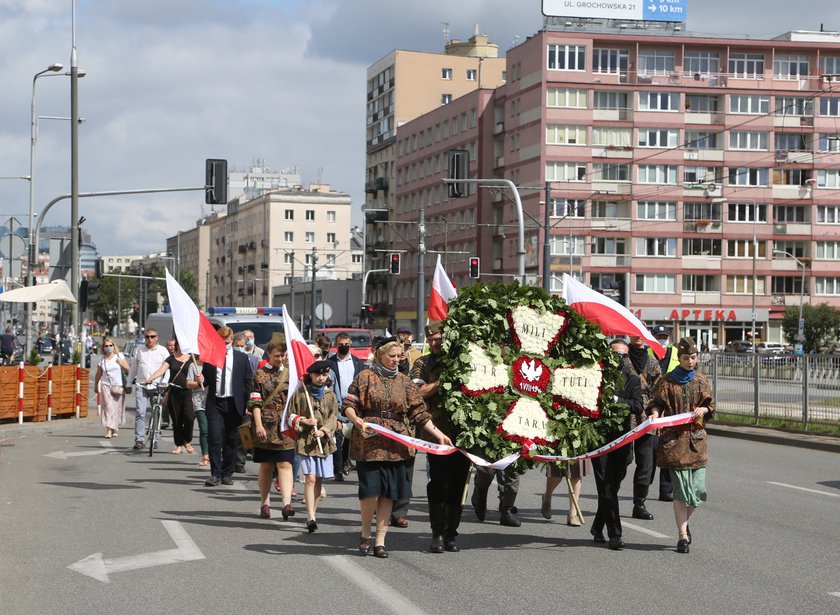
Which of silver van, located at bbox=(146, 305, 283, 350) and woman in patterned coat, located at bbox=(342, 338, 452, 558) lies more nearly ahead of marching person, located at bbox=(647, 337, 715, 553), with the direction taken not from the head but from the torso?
the woman in patterned coat

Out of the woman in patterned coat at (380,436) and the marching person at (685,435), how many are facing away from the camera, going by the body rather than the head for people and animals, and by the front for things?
0

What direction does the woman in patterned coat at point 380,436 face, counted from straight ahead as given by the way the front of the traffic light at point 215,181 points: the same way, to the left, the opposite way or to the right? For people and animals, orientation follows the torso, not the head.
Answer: the opposite way

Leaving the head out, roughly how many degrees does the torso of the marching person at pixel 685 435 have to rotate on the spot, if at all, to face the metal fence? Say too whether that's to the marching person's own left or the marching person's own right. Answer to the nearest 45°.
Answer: approximately 180°

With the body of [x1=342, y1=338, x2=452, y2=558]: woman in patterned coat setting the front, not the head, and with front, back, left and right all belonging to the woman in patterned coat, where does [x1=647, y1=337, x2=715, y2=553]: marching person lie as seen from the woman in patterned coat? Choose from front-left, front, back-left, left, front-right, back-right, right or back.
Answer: left

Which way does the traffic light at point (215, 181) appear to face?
away from the camera

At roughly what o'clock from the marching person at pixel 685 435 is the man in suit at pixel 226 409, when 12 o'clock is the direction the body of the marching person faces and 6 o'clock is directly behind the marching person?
The man in suit is roughly at 4 o'clock from the marching person.

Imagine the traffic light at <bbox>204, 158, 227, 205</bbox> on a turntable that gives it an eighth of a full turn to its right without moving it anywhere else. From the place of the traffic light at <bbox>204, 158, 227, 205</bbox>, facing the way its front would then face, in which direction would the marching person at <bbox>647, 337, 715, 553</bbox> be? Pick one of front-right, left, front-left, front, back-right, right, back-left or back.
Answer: back-right

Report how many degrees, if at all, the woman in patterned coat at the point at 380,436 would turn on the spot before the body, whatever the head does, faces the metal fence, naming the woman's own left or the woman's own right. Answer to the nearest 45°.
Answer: approximately 135° to the woman's own left

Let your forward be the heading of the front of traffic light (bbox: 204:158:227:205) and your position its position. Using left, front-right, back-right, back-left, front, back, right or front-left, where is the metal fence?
back-right

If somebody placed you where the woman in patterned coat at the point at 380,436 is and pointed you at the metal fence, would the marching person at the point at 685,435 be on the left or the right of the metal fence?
right
